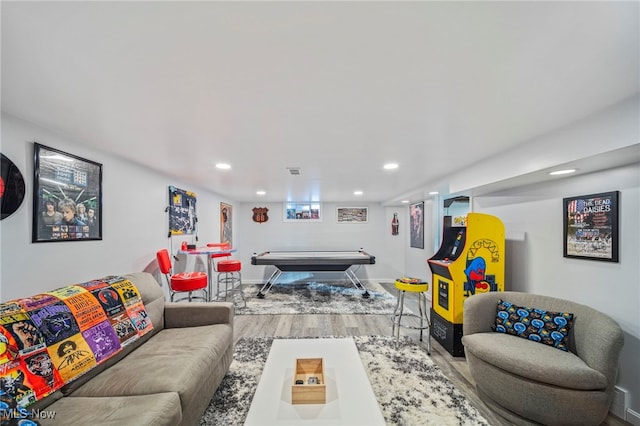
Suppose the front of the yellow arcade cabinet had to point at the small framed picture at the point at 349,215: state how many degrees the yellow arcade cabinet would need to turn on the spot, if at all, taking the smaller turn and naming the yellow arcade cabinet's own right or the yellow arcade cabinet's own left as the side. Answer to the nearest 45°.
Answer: approximately 90° to the yellow arcade cabinet's own right

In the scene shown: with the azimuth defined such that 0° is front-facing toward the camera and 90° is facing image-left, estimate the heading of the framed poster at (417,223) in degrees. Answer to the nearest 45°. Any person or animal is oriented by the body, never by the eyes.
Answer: approximately 45°

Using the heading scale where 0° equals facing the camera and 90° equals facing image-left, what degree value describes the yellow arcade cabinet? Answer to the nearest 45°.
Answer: approximately 45°

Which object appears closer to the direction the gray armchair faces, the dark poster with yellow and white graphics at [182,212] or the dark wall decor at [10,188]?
the dark wall decor

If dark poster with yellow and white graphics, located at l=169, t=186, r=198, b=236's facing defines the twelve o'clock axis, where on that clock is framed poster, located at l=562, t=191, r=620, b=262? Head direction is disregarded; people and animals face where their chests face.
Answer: framed poster, located at l=562, t=191, r=620, b=262 is roughly at 12 o'clock from dark poster with yellow and white graphics, located at l=169, t=186, r=198, b=236.

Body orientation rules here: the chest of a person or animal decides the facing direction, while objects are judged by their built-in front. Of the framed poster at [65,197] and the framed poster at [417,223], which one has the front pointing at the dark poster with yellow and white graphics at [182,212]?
the framed poster at [417,223]

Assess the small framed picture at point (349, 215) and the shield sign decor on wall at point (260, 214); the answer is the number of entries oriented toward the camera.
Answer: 2

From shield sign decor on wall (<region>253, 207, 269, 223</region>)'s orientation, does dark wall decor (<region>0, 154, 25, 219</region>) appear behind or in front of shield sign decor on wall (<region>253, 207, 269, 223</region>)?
in front

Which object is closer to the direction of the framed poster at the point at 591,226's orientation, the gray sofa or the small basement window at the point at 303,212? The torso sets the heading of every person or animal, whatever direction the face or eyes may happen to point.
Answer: the gray sofa

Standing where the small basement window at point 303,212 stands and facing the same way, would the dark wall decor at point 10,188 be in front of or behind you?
in front

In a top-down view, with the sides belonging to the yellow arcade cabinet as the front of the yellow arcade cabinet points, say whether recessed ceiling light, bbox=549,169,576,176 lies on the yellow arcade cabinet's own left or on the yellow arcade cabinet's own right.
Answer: on the yellow arcade cabinet's own left

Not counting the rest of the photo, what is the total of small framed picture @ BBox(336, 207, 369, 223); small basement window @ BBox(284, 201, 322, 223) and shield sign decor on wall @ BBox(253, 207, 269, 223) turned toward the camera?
3
